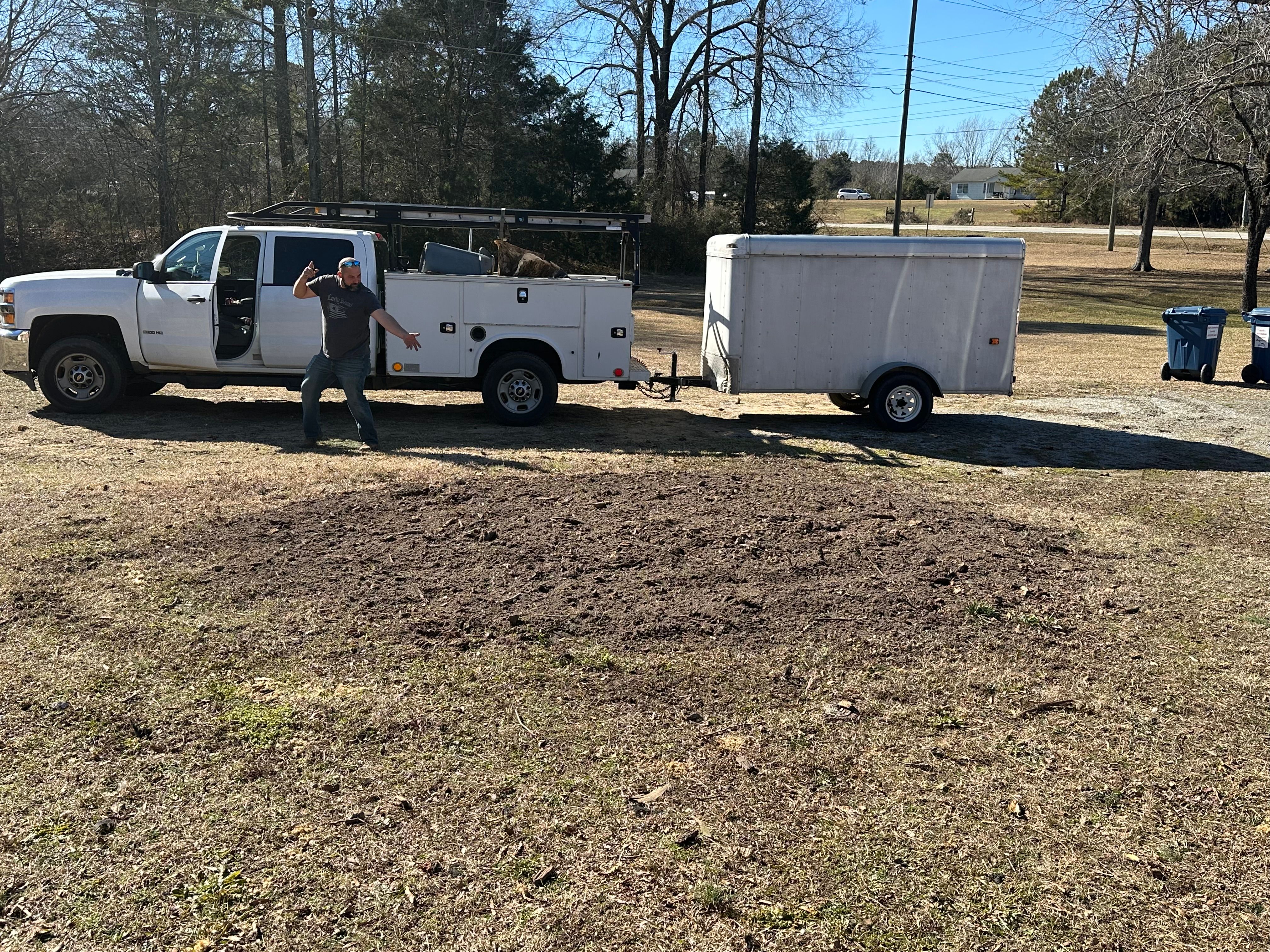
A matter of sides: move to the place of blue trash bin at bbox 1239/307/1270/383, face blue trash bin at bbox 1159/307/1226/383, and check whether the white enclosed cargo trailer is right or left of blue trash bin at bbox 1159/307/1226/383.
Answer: left

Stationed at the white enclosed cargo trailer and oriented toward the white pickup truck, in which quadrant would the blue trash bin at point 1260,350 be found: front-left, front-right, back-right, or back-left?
back-right

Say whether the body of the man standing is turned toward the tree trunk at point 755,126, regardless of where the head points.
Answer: no

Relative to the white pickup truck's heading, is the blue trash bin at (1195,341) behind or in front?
behind

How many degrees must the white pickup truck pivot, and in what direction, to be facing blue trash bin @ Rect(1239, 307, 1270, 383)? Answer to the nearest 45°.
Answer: approximately 180°

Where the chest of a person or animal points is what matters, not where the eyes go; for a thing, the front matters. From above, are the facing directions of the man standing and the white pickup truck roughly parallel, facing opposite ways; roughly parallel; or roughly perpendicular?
roughly perpendicular

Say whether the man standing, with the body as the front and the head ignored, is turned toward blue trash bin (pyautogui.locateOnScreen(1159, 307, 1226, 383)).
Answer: no

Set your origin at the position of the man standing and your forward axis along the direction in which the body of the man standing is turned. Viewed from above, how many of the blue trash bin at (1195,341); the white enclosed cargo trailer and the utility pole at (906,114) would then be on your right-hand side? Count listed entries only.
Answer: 0

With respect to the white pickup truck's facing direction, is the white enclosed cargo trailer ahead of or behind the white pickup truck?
behind

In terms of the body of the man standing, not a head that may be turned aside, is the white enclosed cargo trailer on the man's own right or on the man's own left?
on the man's own left

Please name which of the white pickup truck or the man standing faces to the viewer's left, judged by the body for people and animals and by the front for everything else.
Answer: the white pickup truck

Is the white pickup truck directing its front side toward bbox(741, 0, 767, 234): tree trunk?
no

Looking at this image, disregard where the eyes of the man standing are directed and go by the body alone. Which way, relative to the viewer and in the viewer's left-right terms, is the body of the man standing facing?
facing the viewer

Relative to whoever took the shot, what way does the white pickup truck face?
facing to the left of the viewer
